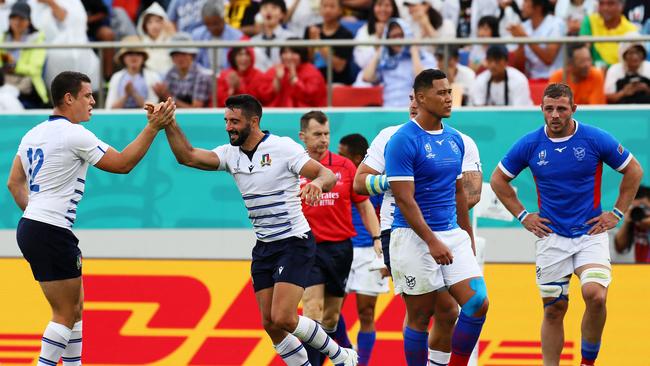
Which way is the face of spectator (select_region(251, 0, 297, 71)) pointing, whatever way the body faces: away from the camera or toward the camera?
toward the camera

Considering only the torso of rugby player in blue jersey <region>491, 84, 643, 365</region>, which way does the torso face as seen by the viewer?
toward the camera

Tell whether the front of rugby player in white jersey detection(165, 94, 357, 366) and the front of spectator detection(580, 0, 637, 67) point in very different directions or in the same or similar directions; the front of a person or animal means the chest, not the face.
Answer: same or similar directions

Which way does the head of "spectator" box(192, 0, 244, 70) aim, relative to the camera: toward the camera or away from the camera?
toward the camera

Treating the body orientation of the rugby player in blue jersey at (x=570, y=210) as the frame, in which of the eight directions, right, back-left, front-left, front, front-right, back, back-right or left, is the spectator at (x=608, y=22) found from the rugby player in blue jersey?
back

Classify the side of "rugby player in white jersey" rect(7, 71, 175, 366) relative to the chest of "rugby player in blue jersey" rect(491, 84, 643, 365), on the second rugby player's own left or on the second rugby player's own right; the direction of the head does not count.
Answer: on the second rugby player's own right

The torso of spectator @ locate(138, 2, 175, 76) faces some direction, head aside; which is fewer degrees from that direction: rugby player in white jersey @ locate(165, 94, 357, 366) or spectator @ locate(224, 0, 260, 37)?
the rugby player in white jersey

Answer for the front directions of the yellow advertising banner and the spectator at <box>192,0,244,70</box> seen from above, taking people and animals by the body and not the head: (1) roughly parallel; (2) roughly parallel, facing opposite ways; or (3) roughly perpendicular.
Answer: roughly parallel

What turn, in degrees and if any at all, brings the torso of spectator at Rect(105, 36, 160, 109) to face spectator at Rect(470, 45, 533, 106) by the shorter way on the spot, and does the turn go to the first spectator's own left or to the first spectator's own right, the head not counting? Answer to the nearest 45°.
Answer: approximately 90° to the first spectator's own left

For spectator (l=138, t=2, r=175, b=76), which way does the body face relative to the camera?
toward the camera

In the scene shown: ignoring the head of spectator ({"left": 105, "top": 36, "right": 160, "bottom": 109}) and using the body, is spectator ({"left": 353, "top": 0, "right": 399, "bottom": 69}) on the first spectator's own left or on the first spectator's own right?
on the first spectator's own left

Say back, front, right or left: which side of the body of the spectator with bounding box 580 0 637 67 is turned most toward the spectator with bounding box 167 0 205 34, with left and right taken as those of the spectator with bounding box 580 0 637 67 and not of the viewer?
right

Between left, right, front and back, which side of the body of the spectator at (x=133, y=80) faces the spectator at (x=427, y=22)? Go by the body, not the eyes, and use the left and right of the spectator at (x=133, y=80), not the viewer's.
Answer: left

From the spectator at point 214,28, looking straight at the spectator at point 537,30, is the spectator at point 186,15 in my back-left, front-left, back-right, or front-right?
back-left

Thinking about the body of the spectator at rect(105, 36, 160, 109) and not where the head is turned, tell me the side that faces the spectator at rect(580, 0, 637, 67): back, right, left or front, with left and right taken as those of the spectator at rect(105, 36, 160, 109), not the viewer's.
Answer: left
